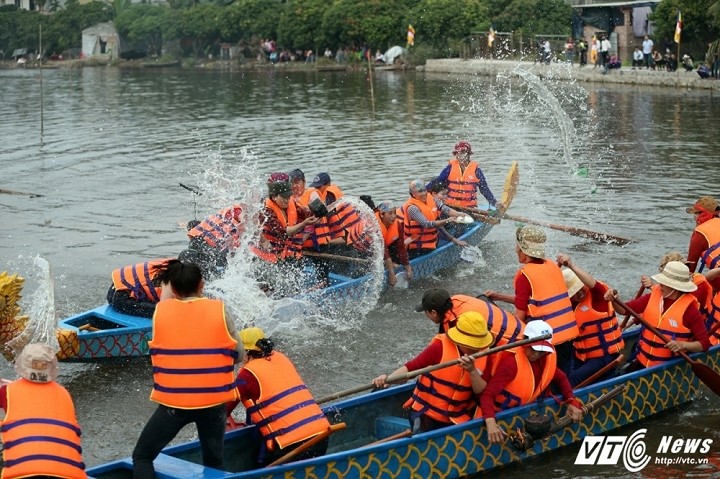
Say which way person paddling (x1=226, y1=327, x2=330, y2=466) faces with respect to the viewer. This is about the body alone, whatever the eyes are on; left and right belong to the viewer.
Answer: facing away from the viewer and to the left of the viewer

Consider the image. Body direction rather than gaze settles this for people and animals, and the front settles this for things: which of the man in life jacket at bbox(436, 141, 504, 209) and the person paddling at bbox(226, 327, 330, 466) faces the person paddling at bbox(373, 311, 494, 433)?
the man in life jacket

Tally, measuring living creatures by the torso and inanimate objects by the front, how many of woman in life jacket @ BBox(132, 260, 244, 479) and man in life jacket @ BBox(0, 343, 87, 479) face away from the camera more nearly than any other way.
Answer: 2

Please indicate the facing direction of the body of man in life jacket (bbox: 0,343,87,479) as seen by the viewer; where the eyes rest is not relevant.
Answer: away from the camera

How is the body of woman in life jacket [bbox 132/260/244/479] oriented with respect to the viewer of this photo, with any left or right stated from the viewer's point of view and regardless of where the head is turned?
facing away from the viewer

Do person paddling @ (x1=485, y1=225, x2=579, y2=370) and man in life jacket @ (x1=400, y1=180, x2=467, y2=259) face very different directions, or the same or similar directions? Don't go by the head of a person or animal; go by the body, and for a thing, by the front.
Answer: very different directions

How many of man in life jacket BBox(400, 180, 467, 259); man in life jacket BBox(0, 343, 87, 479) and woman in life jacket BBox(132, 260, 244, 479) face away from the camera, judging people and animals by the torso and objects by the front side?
2

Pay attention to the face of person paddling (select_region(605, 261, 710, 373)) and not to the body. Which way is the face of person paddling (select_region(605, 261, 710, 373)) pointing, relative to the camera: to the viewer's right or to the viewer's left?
to the viewer's left

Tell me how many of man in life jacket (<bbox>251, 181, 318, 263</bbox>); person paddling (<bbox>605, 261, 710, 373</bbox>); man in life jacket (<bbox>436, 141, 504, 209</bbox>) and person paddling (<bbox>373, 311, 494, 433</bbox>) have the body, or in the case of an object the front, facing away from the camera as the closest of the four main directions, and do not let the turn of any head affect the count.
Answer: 0

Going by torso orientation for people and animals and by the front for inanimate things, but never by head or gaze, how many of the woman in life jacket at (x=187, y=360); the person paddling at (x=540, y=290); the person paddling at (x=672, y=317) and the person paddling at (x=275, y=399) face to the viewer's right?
0

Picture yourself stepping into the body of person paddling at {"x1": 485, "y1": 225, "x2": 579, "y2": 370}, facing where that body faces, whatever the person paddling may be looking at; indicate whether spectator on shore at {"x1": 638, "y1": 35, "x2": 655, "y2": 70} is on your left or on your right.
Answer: on your right

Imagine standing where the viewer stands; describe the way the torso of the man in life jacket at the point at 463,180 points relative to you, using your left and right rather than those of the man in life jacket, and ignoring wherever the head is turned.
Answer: facing the viewer

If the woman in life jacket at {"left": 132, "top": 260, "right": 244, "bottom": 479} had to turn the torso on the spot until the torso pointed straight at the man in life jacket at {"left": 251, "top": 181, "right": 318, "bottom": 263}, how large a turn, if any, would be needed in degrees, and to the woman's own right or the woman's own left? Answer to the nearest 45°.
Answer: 0° — they already face them

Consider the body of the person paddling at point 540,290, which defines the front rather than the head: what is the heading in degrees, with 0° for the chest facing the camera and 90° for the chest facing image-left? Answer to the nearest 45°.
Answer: approximately 135°
